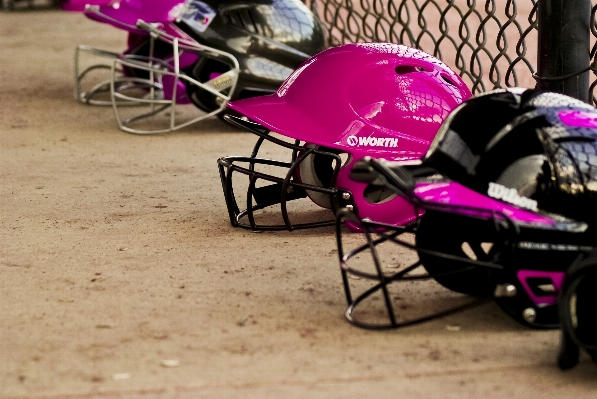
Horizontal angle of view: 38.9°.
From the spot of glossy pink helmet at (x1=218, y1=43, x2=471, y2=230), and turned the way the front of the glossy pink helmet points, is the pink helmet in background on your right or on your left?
on your right

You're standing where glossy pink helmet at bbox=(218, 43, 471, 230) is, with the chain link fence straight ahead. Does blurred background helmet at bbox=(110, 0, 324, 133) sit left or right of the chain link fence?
left

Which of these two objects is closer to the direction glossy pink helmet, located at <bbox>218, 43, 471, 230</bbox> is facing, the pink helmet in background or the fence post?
the pink helmet in background

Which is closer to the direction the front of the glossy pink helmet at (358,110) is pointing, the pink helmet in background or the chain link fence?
the pink helmet in background

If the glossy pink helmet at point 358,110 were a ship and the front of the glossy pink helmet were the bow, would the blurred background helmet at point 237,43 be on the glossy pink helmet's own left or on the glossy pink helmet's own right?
on the glossy pink helmet's own right

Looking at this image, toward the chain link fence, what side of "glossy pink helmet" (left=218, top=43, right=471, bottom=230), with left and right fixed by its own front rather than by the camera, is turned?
right

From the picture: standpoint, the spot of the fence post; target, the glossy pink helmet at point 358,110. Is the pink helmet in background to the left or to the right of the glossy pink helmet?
right

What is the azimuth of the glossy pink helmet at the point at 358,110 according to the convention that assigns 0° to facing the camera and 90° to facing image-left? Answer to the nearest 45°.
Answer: approximately 90°

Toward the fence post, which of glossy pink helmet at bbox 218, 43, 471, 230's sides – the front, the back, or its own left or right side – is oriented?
back
